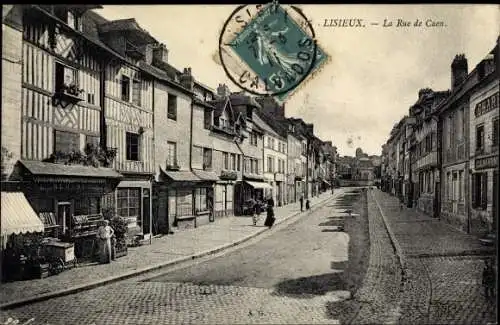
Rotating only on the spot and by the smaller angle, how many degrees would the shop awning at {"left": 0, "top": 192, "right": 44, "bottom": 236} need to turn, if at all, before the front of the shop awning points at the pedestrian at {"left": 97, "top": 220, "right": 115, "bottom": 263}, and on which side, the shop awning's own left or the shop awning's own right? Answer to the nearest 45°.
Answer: approximately 90° to the shop awning's own left

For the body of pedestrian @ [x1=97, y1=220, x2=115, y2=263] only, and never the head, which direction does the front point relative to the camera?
toward the camera

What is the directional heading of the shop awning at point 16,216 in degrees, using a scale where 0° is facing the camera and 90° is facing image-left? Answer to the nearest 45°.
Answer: approximately 315°

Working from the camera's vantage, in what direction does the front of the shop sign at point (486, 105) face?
facing the viewer and to the left of the viewer
